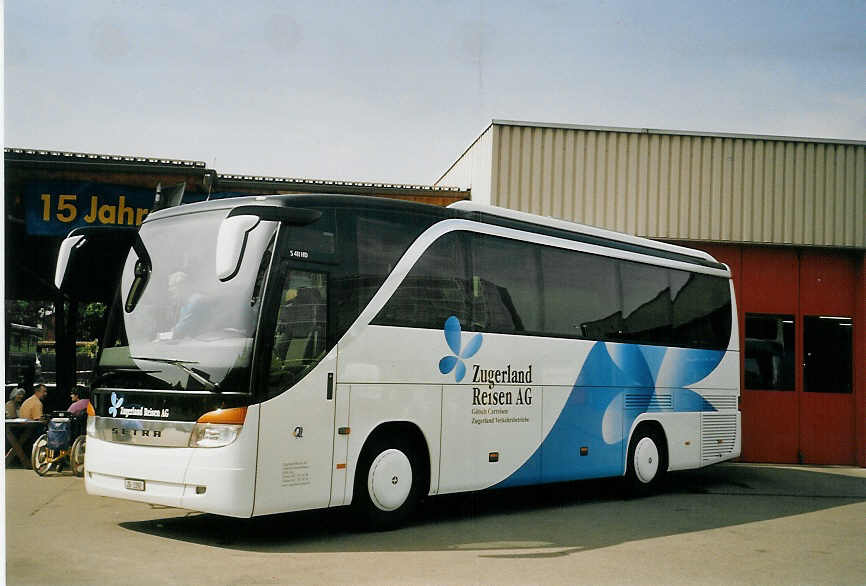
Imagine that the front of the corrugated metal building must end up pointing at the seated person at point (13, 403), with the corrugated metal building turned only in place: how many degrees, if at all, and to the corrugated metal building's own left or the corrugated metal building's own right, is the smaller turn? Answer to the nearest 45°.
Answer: approximately 90° to the corrugated metal building's own right

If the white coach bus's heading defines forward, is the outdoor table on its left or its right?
on its right

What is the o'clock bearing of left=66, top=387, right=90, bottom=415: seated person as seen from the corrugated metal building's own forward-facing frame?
The seated person is roughly at 2 o'clock from the corrugated metal building.

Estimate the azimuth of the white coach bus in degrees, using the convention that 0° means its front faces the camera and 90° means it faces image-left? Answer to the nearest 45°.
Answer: approximately 45°

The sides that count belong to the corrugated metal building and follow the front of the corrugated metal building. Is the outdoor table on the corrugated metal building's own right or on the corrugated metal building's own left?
on the corrugated metal building's own right

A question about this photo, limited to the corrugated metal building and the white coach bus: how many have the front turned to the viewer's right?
0

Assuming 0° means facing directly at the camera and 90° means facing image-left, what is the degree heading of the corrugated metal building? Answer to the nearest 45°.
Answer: approximately 0°

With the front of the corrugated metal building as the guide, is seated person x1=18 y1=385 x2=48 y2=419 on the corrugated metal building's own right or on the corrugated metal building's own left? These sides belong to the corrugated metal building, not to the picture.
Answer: on the corrugated metal building's own right

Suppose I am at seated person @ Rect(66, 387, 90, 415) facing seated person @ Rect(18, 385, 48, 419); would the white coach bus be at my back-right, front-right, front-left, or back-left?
back-left

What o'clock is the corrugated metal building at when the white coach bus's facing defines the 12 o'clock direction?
The corrugated metal building is roughly at 6 o'clock from the white coach bus.
